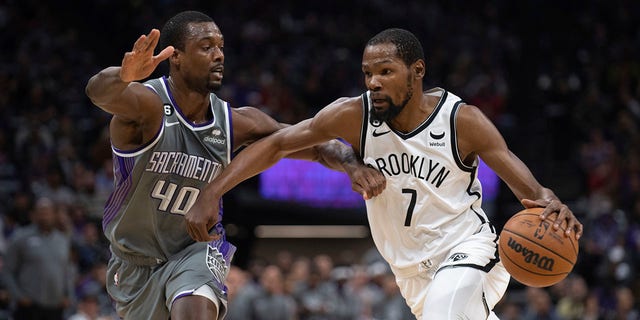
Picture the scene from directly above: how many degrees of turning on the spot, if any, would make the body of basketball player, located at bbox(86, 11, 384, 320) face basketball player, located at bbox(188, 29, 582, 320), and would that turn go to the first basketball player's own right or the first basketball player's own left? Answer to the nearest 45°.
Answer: approximately 45° to the first basketball player's own left

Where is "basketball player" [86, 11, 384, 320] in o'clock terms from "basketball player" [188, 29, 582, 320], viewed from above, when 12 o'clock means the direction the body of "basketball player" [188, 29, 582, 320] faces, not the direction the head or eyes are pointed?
"basketball player" [86, 11, 384, 320] is roughly at 1 o'clock from "basketball player" [188, 29, 582, 320].

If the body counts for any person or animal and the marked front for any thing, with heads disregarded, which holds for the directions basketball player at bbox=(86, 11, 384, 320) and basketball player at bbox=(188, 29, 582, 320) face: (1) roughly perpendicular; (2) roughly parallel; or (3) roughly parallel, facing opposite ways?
roughly perpendicular

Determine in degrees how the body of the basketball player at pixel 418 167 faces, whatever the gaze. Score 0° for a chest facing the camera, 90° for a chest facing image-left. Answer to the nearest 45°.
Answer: approximately 45°

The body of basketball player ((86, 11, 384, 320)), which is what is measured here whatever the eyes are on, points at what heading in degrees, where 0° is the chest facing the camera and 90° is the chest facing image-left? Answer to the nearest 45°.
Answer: approximately 315°
